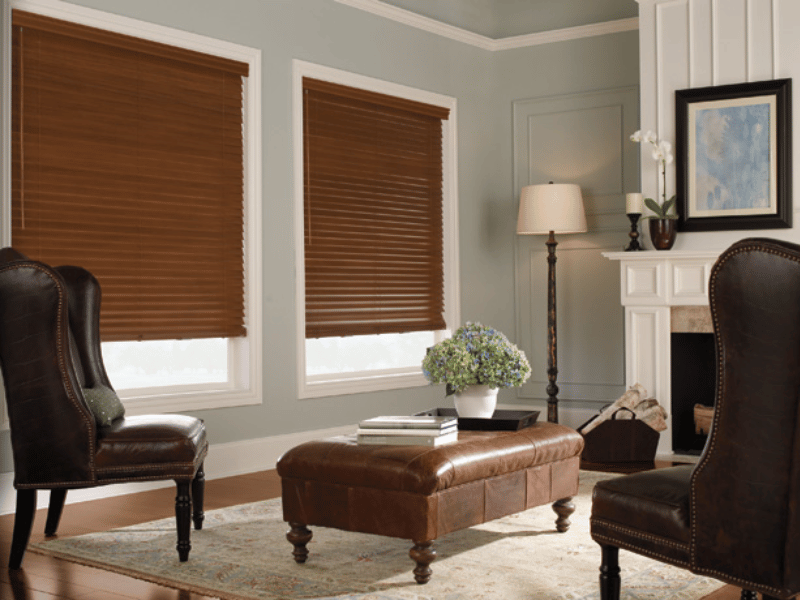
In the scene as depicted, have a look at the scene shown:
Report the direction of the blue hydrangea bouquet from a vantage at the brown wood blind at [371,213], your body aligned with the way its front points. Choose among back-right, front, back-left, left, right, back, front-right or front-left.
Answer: front-right

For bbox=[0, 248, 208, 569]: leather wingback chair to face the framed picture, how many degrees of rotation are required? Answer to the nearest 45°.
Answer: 0° — it already faces it

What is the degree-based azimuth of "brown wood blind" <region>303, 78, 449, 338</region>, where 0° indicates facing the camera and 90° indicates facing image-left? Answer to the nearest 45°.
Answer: approximately 315°

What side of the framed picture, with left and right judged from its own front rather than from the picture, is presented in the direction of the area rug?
front

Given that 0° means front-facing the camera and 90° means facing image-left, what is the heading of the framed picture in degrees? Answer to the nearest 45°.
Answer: approximately 45°

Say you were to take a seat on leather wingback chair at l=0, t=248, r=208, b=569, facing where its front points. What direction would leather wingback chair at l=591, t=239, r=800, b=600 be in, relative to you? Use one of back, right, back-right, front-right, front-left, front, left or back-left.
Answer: front-right

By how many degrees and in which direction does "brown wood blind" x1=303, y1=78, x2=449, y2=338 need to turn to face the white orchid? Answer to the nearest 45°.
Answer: approximately 45° to its left

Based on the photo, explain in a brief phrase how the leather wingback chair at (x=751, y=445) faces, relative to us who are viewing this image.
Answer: facing away from the viewer and to the left of the viewer

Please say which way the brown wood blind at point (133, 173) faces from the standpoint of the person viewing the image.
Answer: facing the viewer and to the right of the viewer

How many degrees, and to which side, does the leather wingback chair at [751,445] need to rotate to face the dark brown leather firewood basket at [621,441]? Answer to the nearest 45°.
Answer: approximately 45° to its right

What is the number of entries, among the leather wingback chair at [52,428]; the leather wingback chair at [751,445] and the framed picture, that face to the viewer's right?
1

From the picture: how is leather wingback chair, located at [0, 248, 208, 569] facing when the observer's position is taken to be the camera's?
facing to the right of the viewer
